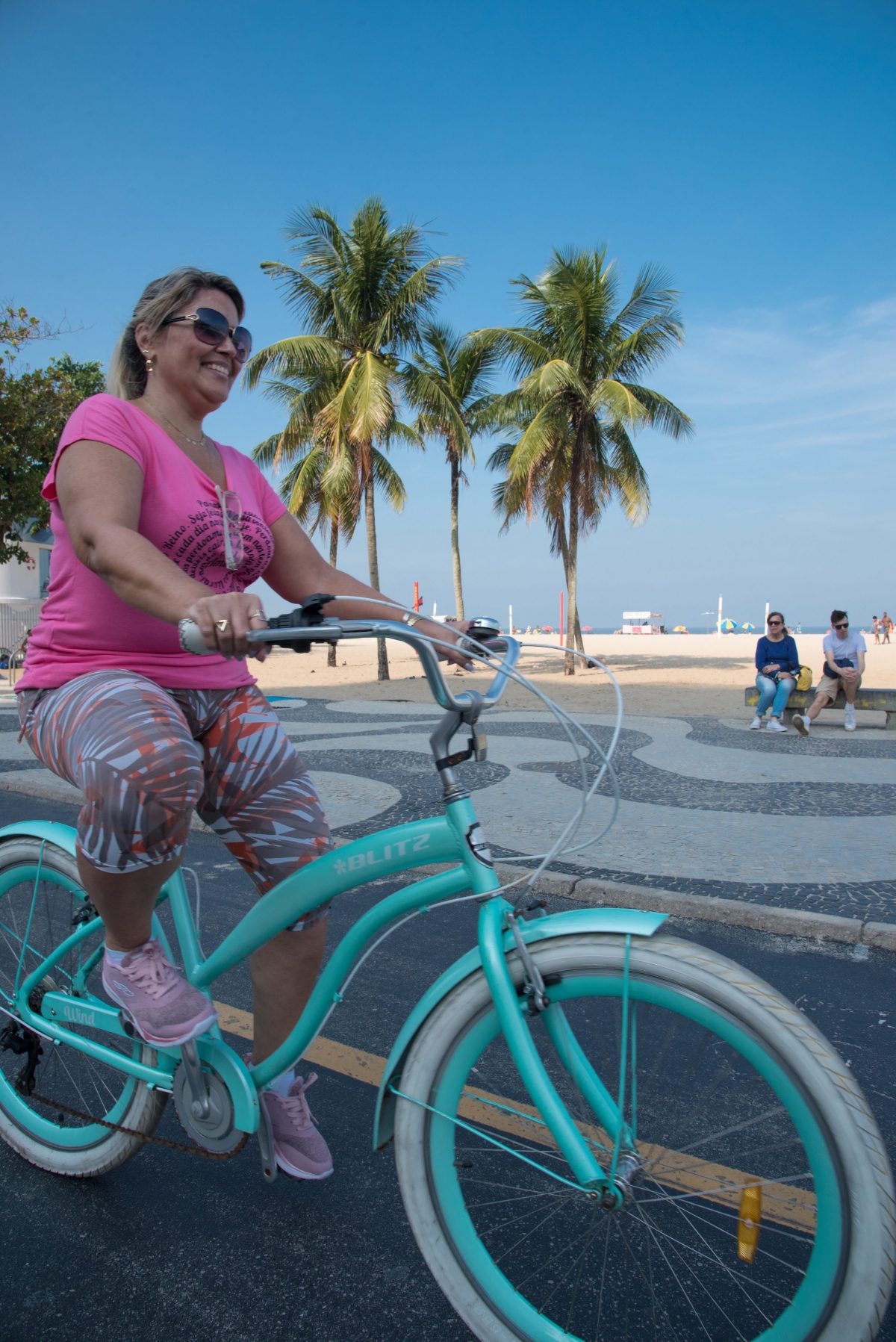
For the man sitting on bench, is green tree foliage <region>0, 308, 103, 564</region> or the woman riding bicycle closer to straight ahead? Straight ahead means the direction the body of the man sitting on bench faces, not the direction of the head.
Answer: the woman riding bicycle

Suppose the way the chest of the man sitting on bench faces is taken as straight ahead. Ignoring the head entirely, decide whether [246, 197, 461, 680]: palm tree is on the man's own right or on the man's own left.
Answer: on the man's own right

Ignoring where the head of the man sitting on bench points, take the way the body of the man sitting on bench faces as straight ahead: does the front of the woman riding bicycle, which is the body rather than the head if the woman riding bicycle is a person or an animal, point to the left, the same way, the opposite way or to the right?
to the left

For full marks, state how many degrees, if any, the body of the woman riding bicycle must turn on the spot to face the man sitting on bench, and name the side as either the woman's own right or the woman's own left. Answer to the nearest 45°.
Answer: approximately 90° to the woman's own left

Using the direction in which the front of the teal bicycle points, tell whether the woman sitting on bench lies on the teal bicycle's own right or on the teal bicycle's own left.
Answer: on the teal bicycle's own left

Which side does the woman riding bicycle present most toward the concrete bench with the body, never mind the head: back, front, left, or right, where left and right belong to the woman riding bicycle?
left

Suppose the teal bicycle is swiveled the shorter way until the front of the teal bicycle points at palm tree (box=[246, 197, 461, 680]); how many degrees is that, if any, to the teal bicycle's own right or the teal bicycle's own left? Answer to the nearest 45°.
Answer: approximately 135° to the teal bicycle's own left

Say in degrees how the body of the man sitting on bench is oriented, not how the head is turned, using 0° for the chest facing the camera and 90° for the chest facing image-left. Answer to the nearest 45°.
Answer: approximately 0°

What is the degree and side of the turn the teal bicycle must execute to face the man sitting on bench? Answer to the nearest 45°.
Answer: approximately 90° to its left

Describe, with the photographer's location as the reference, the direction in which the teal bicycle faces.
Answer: facing the viewer and to the right of the viewer

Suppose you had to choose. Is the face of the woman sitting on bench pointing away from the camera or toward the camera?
toward the camera

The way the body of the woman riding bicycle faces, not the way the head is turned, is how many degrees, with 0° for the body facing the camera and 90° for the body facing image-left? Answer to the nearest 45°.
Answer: approximately 315°

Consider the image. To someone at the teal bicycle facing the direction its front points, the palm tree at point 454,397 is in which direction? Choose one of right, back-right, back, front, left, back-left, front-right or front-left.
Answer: back-left

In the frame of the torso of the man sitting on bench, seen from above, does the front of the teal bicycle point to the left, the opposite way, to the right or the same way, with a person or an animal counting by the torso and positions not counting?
to the left

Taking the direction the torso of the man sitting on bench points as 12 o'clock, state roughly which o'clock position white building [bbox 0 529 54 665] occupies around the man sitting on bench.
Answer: The white building is roughly at 4 o'clock from the man sitting on bench.
